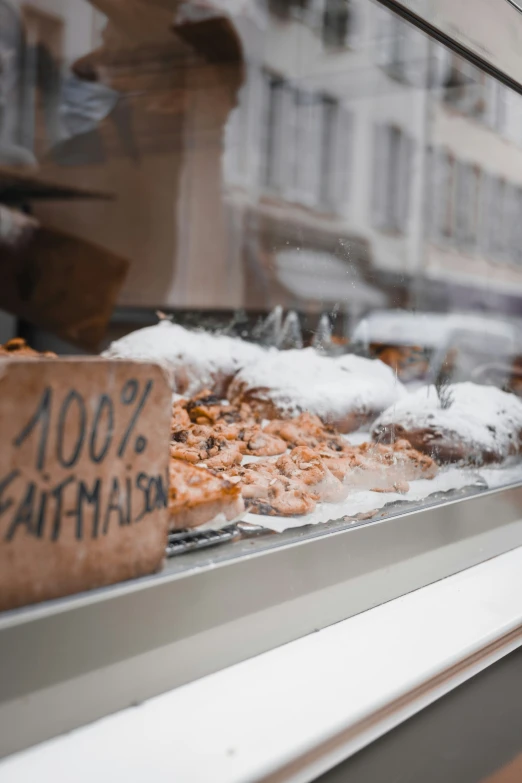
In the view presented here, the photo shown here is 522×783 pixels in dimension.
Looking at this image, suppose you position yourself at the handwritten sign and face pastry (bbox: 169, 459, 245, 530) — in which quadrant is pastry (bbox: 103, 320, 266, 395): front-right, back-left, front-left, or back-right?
front-left

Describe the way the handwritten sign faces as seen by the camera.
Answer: facing the viewer and to the right of the viewer

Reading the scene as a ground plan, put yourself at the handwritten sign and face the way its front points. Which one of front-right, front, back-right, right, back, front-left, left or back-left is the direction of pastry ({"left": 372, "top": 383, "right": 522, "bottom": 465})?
left

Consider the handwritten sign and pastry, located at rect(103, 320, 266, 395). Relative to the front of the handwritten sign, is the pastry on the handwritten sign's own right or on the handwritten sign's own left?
on the handwritten sign's own left
